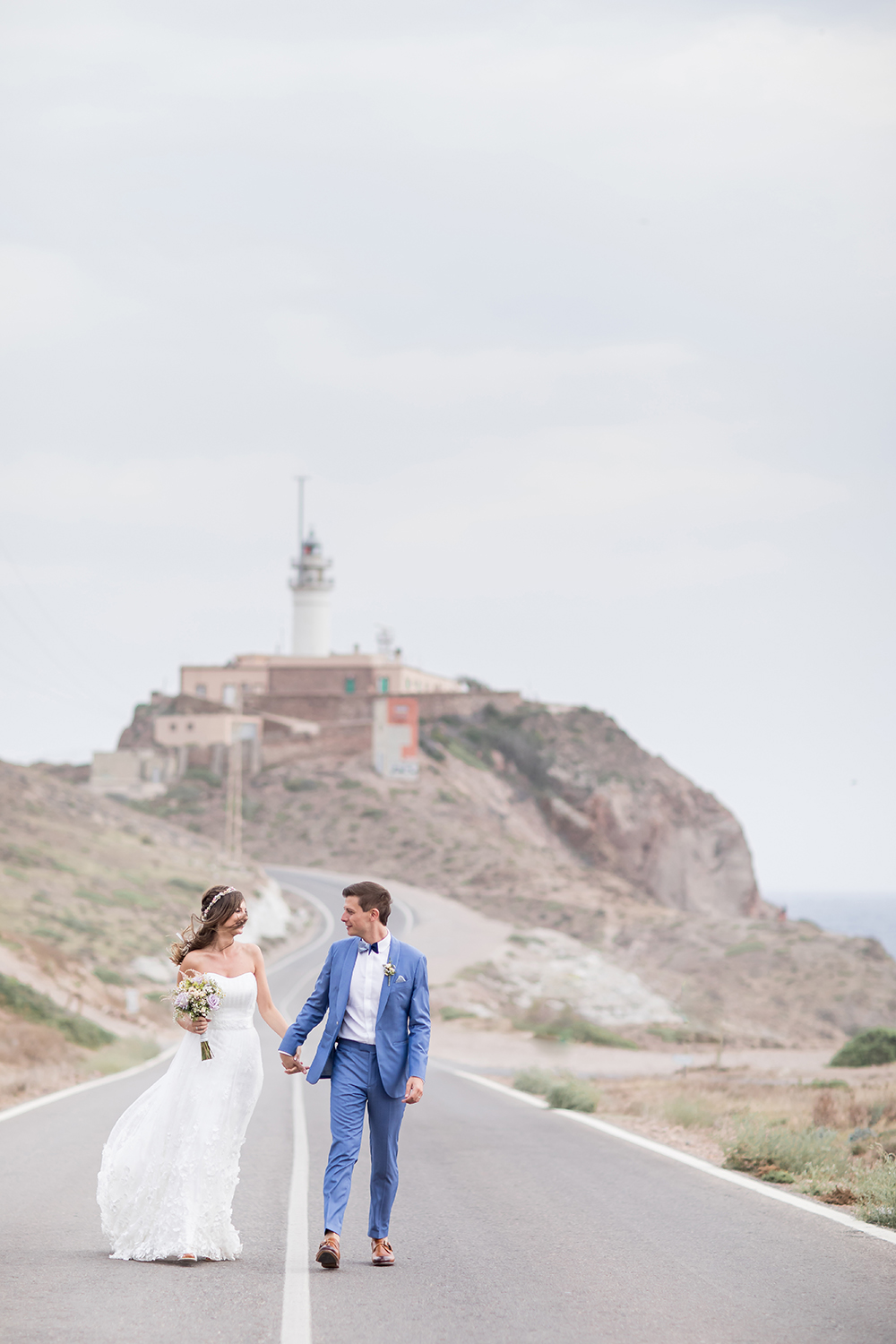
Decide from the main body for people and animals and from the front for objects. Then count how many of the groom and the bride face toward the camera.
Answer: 2

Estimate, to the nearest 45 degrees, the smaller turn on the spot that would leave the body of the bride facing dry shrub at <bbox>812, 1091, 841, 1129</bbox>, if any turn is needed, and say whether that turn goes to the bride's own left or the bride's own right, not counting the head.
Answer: approximately 135° to the bride's own left

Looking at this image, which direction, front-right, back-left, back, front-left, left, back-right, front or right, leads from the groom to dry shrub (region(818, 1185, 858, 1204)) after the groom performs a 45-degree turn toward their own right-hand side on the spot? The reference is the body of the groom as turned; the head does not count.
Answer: back

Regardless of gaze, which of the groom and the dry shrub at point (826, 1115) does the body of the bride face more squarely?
the groom

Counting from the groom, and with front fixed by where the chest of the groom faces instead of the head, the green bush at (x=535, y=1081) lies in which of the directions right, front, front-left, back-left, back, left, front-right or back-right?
back

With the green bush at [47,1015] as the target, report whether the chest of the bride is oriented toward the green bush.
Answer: no

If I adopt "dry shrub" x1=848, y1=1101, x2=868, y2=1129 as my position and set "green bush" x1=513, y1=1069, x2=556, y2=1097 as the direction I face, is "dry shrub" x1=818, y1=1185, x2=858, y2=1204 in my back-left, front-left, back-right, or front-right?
back-left

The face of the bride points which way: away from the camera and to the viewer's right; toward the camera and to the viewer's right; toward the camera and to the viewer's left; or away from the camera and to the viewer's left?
toward the camera and to the viewer's right

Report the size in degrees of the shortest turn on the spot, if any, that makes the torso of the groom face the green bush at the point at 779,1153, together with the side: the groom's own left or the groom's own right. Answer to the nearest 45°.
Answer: approximately 135° to the groom's own left

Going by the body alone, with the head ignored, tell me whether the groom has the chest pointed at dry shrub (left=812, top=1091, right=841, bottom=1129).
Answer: no

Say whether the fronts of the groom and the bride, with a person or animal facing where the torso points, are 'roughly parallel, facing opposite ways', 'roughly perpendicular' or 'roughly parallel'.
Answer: roughly parallel

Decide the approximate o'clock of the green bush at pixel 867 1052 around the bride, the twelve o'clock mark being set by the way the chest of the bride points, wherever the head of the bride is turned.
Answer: The green bush is roughly at 7 o'clock from the bride.

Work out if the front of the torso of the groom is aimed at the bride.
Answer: no

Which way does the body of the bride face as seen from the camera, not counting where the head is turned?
toward the camera

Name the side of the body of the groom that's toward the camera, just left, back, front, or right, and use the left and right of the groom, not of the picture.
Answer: front

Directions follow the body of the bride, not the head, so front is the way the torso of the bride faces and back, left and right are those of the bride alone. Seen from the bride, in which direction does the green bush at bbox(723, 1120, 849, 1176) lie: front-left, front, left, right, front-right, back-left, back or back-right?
back-left

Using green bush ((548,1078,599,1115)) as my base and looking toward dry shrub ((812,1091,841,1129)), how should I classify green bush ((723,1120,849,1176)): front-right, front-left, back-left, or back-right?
front-right
